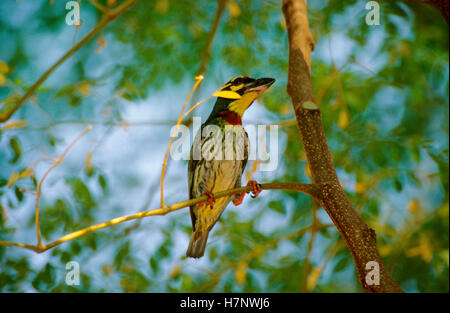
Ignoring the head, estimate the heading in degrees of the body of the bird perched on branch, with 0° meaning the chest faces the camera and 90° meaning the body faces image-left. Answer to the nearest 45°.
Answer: approximately 315°

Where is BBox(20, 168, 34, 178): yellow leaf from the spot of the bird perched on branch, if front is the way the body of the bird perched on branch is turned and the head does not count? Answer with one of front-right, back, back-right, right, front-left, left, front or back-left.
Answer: right

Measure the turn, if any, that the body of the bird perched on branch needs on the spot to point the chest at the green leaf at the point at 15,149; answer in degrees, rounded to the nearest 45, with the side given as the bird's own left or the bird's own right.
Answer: approximately 135° to the bird's own right

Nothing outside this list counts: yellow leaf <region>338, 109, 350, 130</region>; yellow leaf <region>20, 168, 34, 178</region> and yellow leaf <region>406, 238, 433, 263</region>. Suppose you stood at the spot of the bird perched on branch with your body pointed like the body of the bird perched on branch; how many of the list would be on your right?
1

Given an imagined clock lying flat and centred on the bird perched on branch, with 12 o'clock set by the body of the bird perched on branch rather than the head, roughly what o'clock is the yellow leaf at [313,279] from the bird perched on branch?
The yellow leaf is roughly at 9 o'clock from the bird perched on branch.
